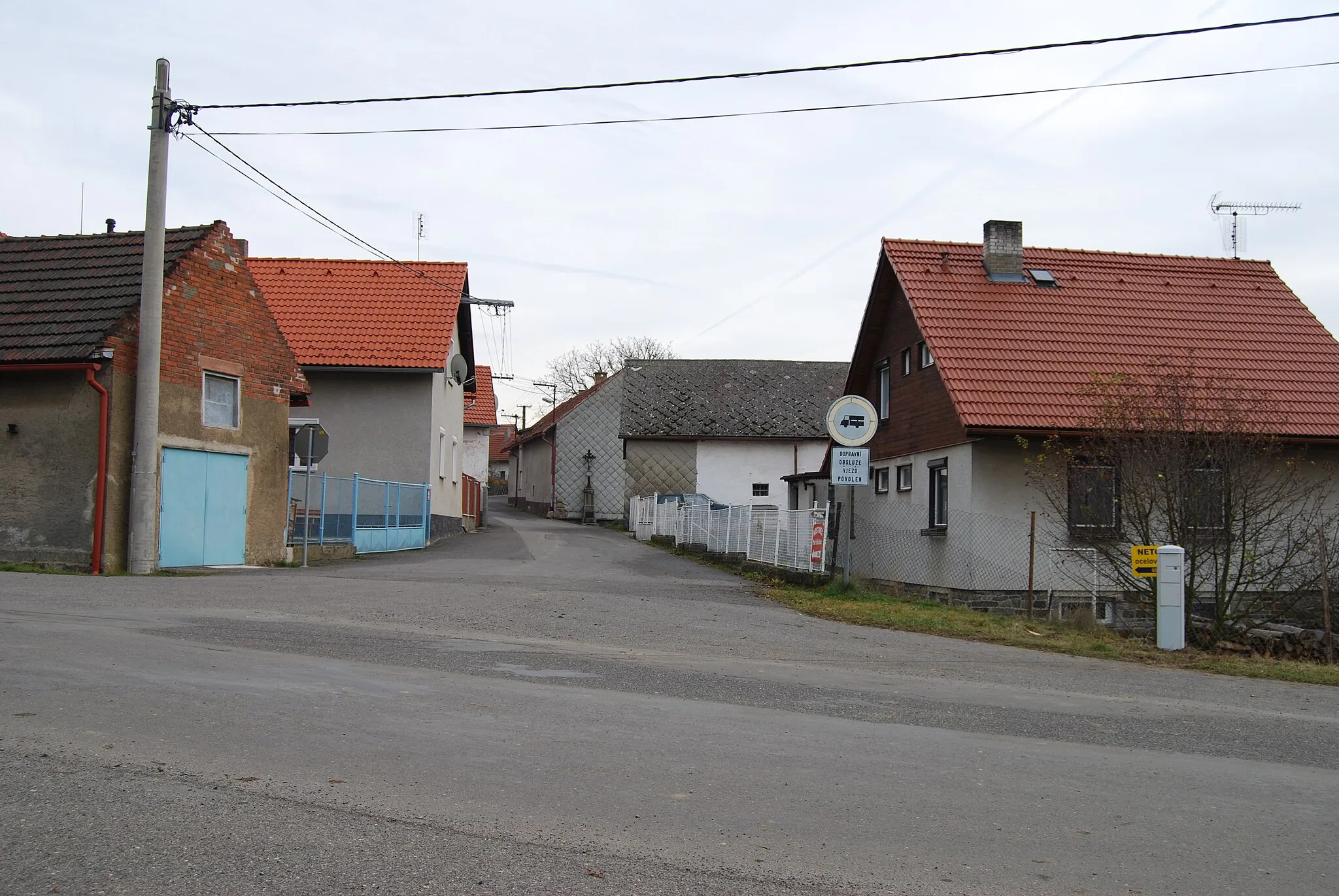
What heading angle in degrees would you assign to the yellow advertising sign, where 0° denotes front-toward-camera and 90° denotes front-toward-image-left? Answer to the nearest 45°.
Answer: approximately 0°

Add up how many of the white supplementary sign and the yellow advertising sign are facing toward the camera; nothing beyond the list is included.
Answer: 2

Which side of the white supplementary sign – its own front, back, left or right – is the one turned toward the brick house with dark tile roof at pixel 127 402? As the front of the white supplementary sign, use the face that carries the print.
right

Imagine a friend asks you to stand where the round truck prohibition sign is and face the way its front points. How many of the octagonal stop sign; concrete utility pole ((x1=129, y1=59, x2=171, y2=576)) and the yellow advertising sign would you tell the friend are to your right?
2

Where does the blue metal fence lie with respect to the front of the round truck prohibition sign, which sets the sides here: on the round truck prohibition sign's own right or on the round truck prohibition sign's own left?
on the round truck prohibition sign's own right

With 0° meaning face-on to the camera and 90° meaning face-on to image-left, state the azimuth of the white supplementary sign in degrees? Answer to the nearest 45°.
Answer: approximately 0°
